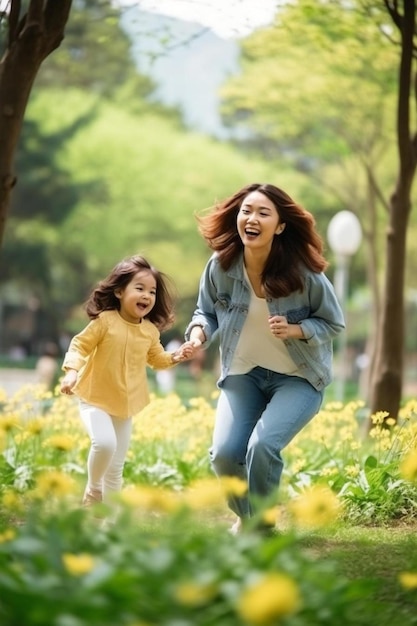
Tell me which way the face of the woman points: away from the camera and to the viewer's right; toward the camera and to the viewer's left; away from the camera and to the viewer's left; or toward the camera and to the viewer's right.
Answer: toward the camera and to the viewer's left

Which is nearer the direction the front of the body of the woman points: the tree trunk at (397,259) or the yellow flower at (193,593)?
the yellow flower

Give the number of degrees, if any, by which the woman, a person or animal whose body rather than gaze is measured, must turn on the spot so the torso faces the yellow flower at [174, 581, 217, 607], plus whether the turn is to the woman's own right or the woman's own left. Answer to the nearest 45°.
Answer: approximately 45° to the woman's own left

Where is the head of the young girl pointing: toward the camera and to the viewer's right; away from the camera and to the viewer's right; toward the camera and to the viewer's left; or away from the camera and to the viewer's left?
toward the camera and to the viewer's right

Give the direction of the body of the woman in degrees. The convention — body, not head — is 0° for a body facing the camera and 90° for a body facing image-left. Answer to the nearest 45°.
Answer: approximately 45°

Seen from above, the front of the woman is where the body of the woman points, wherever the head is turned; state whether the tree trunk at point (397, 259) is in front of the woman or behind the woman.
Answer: behind
